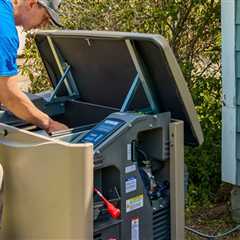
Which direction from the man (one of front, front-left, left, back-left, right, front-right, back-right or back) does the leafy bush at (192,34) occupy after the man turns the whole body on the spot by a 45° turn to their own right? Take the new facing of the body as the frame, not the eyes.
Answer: left

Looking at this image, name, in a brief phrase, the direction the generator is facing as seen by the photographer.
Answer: facing the viewer and to the left of the viewer

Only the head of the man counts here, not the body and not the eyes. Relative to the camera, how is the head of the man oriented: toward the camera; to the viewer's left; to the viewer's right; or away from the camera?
to the viewer's right

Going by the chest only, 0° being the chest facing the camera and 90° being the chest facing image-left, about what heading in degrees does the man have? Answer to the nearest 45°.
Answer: approximately 270°
